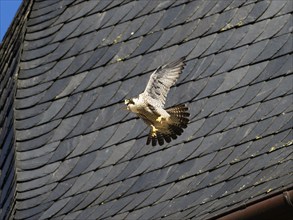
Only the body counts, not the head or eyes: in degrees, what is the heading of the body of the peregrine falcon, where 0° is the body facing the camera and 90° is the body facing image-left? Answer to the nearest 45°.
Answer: approximately 90°
